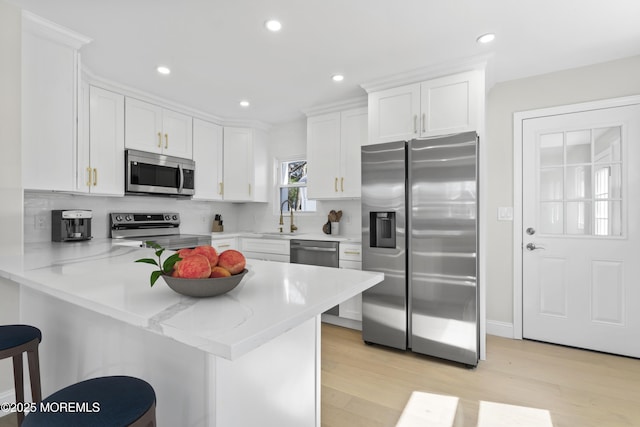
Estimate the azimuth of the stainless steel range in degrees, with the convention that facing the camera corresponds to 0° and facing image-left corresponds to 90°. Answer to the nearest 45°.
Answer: approximately 315°

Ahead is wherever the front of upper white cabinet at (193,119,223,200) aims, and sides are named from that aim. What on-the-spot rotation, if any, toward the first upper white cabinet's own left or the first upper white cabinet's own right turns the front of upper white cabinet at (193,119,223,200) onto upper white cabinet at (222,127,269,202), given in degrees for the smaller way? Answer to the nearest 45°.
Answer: approximately 45° to the first upper white cabinet's own left

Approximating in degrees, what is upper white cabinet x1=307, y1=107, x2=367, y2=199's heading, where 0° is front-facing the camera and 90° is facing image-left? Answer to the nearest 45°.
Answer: approximately 45°

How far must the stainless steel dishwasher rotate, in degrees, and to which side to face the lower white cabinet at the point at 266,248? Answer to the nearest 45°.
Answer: approximately 90° to its right
